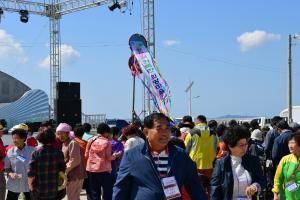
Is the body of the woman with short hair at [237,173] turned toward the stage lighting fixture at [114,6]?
no

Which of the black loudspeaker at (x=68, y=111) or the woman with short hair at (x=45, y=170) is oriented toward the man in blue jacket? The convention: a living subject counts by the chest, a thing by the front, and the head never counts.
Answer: the black loudspeaker

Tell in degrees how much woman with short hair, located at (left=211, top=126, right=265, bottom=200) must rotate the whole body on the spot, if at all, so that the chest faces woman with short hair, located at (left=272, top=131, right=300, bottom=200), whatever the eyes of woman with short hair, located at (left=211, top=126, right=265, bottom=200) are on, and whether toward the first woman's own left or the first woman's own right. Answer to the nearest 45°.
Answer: approximately 90° to the first woman's own left

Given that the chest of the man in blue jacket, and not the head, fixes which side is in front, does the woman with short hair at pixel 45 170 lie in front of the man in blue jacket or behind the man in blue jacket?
behind

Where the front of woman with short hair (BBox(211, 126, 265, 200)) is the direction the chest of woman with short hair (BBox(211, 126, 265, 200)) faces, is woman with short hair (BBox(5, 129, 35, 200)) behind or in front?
behind

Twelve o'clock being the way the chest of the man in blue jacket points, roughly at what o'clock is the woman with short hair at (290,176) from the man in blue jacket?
The woman with short hair is roughly at 9 o'clock from the man in blue jacket.

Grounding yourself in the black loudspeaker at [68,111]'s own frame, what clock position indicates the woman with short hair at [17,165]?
The woman with short hair is roughly at 12 o'clock from the black loudspeaker.

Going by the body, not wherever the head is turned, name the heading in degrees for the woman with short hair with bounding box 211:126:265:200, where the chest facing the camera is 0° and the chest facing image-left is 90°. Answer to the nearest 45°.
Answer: approximately 315°

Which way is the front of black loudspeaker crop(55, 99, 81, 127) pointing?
toward the camera

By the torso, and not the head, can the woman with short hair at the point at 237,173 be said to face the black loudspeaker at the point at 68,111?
no

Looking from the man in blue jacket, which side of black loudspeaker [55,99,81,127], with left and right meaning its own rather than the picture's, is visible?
front

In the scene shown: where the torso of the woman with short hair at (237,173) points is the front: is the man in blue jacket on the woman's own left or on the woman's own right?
on the woman's own right

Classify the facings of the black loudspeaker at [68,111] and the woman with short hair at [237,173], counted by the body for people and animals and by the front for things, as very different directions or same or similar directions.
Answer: same or similar directions
